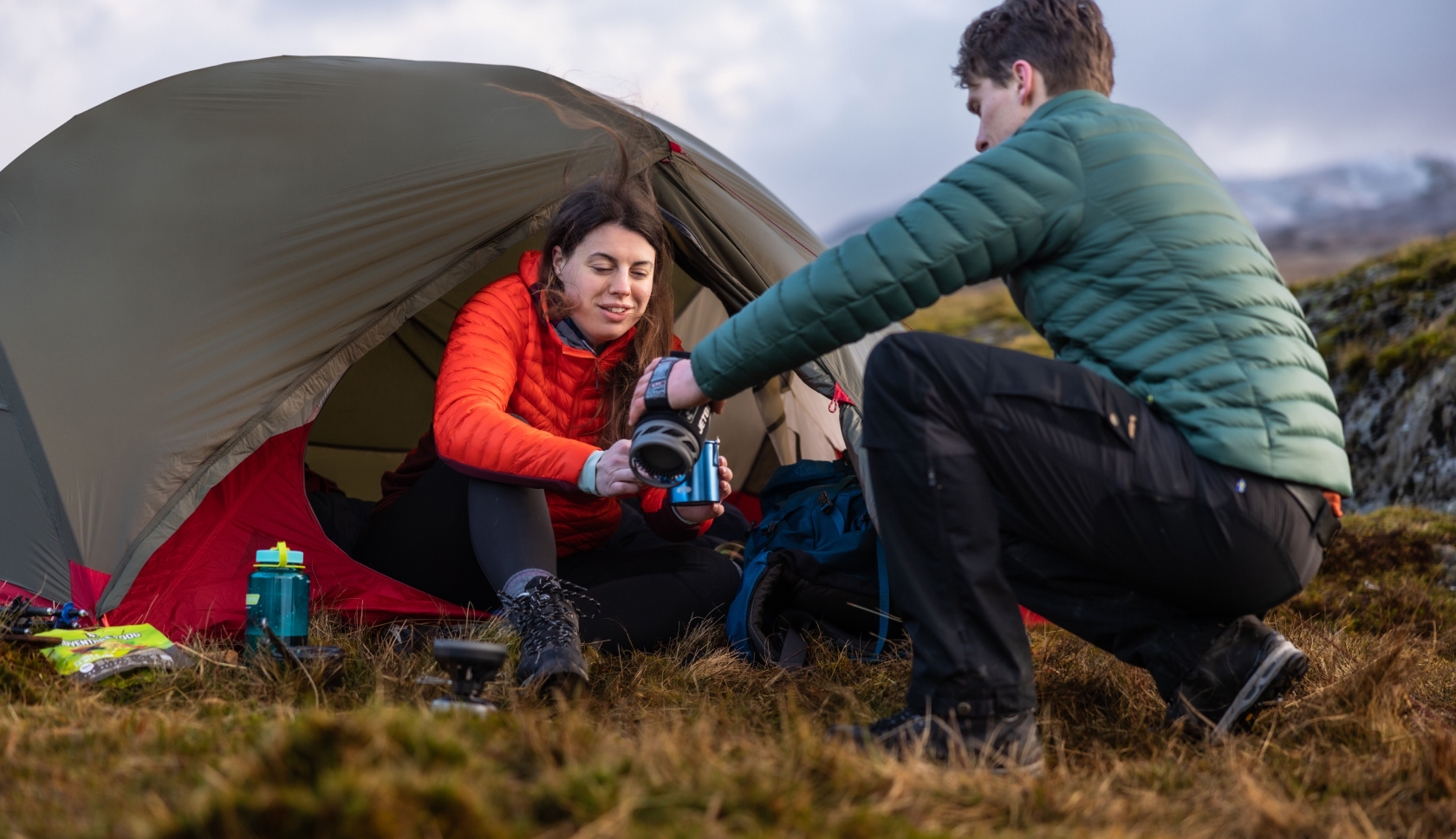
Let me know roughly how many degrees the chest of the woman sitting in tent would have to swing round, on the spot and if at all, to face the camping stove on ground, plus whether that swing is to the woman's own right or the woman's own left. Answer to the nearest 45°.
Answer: approximately 45° to the woman's own right

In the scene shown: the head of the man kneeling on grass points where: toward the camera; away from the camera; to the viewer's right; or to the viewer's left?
to the viewer's left

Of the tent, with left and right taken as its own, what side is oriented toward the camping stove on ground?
front

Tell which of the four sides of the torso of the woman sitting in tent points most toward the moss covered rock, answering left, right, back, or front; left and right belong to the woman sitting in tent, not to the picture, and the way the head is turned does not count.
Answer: left

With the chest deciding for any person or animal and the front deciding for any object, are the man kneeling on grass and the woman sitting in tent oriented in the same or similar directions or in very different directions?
very different directions

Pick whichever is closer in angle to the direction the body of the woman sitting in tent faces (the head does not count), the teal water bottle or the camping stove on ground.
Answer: the camping stove on ground

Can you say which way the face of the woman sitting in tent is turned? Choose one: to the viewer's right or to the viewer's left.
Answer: to the viewer's right

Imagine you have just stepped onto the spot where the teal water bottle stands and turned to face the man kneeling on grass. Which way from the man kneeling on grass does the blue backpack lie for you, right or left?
left

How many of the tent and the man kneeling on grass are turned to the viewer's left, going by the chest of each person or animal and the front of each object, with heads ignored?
1

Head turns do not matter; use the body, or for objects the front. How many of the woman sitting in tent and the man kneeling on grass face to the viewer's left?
1

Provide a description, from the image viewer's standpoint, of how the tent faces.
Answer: facing the viewer and to the right of the viewer

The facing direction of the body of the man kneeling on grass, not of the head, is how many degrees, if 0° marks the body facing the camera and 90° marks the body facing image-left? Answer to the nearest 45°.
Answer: approximately 90°

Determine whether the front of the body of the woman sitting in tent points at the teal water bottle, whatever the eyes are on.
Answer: no
